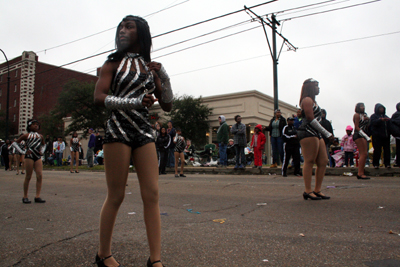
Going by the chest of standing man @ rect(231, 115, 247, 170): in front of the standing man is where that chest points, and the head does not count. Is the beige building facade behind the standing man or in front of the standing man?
behind

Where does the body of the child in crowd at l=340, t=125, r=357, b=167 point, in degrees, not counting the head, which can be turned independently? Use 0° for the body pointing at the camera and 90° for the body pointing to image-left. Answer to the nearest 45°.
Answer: approximately 0°

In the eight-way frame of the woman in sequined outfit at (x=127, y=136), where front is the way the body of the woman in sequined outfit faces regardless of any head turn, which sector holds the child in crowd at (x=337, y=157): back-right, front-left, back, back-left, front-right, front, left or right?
back-left

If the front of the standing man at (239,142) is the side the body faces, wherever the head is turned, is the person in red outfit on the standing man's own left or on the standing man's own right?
on the standing man's own left

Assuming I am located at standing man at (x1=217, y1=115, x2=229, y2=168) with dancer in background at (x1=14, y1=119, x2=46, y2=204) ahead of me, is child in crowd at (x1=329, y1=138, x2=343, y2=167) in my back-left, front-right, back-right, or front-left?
back-left

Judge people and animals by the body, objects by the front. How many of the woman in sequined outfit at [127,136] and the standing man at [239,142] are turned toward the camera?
2
